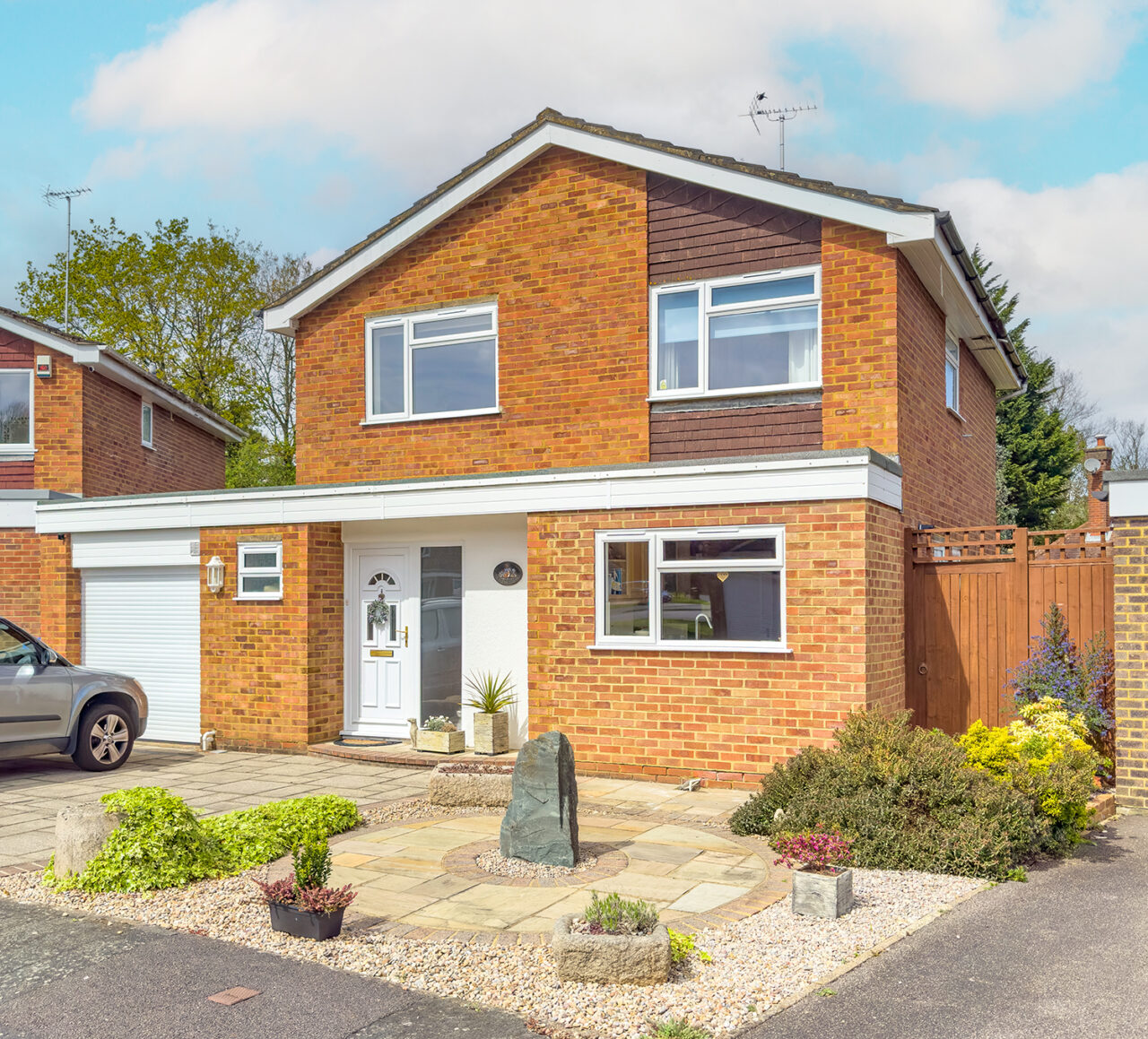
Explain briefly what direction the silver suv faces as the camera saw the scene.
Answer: facing away from the viewer and to the right of the viewer

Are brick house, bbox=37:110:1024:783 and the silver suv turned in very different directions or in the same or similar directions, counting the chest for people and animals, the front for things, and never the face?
very different directions

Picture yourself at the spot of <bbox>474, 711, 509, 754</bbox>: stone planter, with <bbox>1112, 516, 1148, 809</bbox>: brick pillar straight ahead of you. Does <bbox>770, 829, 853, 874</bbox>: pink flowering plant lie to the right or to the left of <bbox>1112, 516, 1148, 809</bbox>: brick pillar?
right

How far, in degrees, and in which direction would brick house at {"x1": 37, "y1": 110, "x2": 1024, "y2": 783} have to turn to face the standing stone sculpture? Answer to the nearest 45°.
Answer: approximately 45° to its left

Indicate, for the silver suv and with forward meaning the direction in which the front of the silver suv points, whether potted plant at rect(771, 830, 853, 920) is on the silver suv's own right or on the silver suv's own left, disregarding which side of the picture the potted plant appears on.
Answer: on the silver suv's own right

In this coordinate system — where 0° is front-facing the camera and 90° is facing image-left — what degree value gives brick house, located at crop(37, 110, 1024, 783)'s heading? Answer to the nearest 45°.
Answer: approximately 45°
